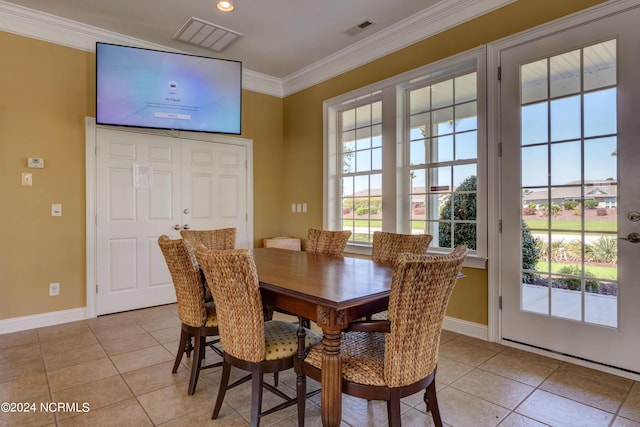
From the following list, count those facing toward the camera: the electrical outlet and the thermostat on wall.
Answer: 2

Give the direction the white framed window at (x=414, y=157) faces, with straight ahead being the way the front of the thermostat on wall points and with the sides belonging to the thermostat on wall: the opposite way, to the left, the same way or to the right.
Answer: to the right

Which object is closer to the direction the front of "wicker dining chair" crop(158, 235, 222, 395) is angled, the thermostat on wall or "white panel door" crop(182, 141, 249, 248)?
the white panel door

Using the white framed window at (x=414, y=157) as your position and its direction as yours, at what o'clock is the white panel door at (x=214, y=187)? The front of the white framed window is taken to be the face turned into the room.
The white panel door is roughly at 2 o'clock from the white framed window.

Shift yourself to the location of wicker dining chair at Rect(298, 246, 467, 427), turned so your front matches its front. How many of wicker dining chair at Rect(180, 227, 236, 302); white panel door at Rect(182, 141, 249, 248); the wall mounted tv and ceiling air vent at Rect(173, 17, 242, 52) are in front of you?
4

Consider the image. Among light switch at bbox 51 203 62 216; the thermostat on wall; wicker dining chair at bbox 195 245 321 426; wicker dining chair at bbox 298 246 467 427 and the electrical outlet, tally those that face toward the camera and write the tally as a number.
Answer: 3

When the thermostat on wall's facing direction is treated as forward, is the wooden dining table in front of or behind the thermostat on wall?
in front

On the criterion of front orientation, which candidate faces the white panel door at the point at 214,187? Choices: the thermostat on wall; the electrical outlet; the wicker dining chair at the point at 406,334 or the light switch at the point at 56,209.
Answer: the wicker dining chair

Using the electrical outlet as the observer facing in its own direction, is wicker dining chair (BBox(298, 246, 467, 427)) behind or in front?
in front

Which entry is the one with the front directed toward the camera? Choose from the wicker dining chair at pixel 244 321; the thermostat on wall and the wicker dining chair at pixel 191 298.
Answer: the thermostat on wall

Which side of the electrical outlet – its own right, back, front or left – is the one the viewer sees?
front
